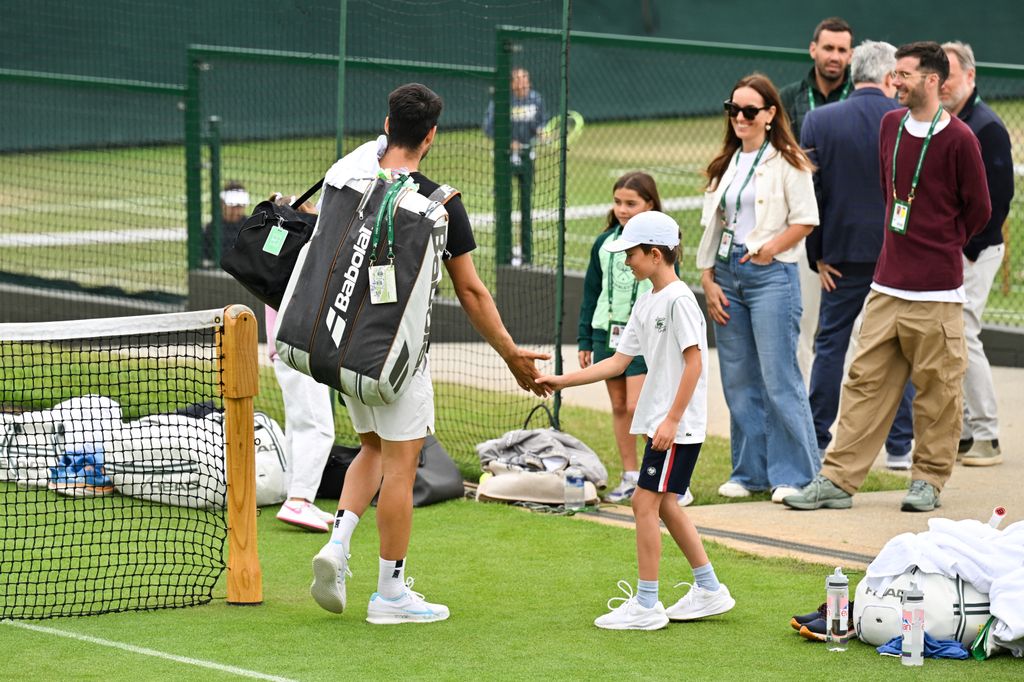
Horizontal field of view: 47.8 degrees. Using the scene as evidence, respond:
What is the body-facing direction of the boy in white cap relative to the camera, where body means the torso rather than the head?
to the viewer's left

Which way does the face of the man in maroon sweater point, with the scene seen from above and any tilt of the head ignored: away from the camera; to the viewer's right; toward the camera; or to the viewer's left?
to the viewer's left

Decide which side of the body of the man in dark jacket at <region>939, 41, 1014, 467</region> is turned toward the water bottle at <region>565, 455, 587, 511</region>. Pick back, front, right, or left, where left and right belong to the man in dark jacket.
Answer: front

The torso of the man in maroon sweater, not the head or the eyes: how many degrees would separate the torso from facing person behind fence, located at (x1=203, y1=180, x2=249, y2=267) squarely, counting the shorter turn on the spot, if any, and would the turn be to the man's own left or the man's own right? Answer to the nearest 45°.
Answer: approximately 90° to the man's own right

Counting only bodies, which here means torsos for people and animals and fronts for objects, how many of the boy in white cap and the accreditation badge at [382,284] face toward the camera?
1

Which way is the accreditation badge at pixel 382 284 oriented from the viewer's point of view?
toward the camera

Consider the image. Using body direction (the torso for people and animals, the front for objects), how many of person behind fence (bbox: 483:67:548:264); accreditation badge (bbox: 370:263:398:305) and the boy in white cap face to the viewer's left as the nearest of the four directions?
1

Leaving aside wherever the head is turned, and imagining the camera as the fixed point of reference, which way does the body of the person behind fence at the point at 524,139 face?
toward the camera

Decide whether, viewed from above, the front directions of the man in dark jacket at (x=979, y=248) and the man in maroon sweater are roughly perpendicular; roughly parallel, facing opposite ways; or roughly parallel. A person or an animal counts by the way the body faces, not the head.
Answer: roughly parallel

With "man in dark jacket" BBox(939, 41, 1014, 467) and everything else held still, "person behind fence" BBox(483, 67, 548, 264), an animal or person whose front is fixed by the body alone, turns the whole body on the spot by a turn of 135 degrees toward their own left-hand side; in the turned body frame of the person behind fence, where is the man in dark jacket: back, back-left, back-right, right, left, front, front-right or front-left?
right

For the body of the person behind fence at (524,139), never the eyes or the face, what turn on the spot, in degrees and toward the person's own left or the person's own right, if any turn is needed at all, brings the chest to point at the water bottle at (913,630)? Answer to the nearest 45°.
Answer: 0° — they already face it

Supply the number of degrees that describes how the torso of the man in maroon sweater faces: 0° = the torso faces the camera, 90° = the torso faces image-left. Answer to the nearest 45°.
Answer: approximately 45°

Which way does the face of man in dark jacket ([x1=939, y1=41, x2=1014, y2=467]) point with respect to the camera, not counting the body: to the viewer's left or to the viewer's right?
to the viewer's left

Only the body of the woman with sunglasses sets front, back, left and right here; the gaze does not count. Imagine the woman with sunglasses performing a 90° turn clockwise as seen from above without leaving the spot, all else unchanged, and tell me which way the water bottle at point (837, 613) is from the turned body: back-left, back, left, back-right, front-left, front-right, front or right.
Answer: back-left

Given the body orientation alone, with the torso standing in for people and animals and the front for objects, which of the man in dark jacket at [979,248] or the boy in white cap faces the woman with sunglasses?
the man in dark jacket

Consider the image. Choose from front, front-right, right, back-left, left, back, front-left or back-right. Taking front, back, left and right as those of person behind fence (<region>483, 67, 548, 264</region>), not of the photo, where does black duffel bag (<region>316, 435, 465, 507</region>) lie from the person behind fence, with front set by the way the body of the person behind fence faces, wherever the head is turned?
front

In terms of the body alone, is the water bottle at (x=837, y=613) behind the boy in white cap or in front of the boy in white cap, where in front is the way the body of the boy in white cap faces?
behind

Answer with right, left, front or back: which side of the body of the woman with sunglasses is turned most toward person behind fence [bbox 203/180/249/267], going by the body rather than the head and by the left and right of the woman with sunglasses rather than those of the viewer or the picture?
right

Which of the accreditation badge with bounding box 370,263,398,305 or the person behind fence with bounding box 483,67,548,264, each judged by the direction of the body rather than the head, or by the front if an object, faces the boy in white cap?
the person behind fence
